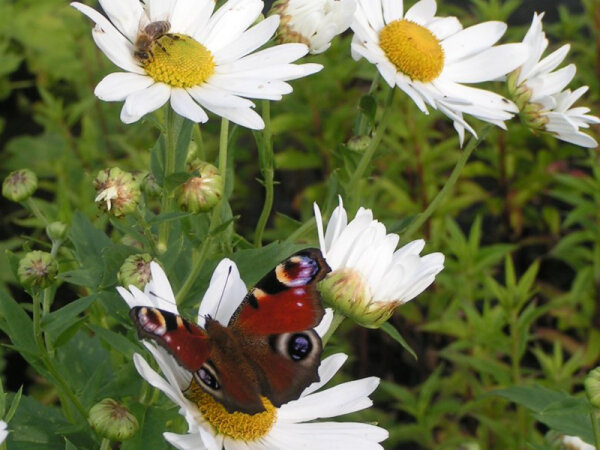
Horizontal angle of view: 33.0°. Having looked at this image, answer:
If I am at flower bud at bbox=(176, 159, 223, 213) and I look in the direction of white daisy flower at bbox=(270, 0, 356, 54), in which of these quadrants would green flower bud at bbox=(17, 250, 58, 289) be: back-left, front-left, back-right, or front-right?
back-left

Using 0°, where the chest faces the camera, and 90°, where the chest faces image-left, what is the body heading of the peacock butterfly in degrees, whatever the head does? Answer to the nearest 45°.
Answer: approximately 135°

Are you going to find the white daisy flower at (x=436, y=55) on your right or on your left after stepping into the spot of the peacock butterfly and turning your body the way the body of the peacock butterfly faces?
on your right

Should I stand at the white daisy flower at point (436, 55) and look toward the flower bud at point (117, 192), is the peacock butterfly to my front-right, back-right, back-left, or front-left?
front-left

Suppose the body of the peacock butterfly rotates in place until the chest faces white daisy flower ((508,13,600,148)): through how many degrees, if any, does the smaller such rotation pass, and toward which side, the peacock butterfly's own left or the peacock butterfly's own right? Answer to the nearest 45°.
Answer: approximately 90° to the peacock butterfly's own right

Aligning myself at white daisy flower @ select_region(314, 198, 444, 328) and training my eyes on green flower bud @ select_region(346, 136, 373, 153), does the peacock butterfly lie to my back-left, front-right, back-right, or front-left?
back-left
